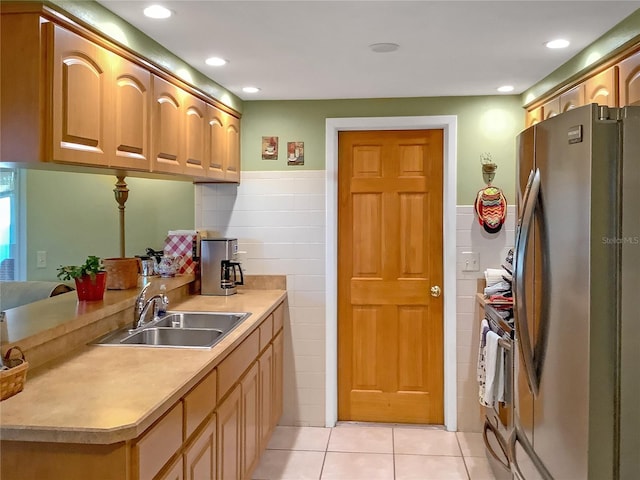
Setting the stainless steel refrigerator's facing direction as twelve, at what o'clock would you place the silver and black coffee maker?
The silver and black coffee maker is roughly at 1 o'clock from the stainless steel refrigerator.

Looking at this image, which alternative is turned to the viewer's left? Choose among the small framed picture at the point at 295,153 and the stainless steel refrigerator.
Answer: the stainless steel refrigerator

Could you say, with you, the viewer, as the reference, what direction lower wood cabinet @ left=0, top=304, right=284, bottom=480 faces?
facing to the right of the viewer

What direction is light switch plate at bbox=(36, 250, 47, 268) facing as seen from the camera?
toward the camera

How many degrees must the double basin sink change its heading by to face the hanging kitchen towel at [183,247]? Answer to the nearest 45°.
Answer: approximately 90° to its left

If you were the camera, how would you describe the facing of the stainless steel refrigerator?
facing to the left of the viewer

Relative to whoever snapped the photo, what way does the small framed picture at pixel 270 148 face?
facing the viewer

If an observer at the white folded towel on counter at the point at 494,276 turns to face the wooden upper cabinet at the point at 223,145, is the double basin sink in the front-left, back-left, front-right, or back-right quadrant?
front-left

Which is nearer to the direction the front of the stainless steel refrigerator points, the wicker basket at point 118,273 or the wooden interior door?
the wicker basket

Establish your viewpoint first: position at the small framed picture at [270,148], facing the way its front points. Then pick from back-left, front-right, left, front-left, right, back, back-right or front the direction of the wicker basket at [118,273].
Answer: front-right
